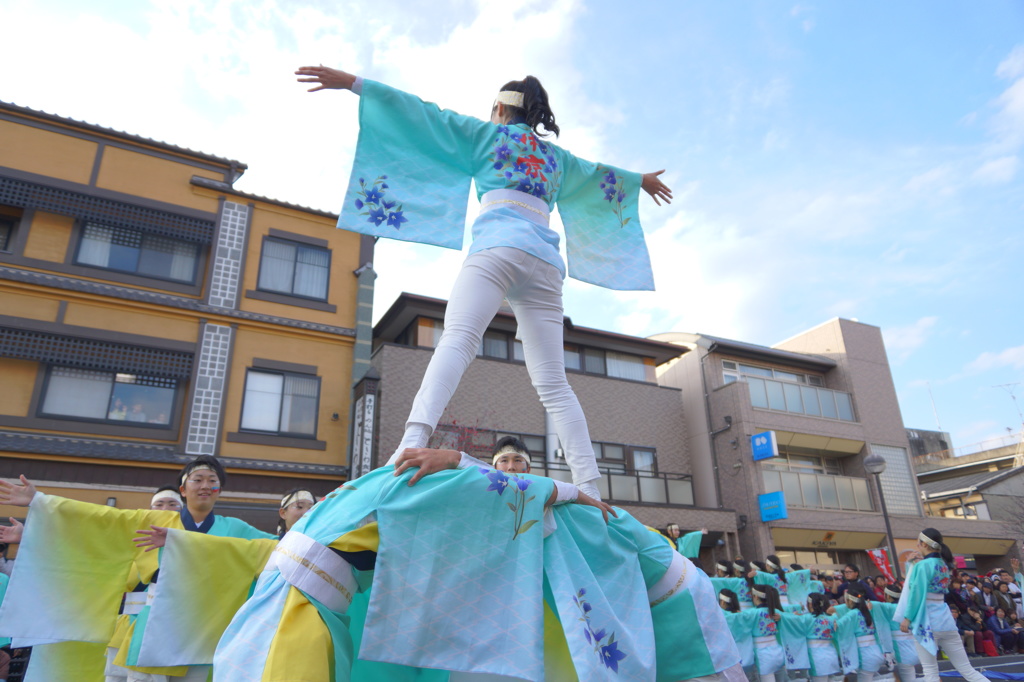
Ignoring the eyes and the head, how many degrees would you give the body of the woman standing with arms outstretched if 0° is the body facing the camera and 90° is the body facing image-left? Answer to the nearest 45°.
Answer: approximately 135°

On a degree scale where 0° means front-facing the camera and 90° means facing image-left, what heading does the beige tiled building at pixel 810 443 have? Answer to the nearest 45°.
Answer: approximately 315°

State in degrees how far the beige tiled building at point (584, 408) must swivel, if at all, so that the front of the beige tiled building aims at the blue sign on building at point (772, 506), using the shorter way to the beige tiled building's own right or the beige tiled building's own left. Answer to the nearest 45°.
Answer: approximately 45° to the beige tiled building's own left

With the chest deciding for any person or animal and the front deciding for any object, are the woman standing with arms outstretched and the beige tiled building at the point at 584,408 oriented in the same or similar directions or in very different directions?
very different directions

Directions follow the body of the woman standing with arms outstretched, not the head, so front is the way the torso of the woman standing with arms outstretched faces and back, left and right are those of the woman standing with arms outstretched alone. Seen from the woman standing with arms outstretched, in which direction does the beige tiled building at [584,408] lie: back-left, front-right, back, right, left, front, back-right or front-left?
front-right
